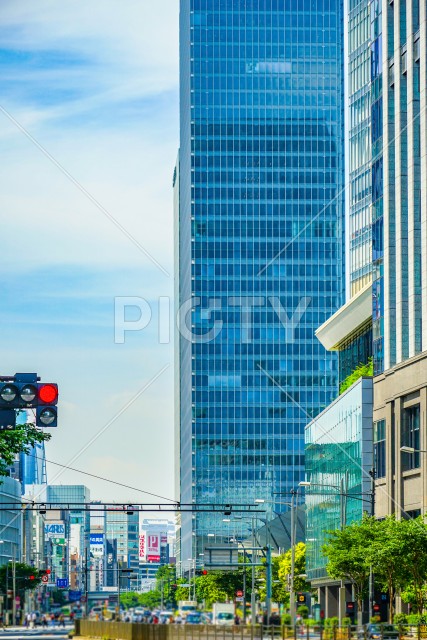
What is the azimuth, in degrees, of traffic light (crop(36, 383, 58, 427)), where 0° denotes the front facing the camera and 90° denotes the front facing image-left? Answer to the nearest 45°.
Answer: approximately 0°
